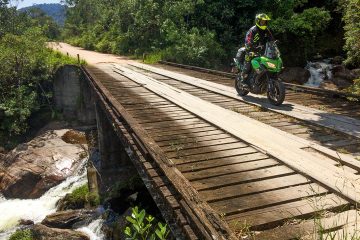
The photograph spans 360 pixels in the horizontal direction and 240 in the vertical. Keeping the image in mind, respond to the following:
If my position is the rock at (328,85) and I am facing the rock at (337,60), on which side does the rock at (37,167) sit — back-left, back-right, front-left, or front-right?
back-left

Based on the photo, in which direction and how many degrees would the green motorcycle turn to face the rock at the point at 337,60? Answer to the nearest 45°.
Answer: approximately 135° to its left

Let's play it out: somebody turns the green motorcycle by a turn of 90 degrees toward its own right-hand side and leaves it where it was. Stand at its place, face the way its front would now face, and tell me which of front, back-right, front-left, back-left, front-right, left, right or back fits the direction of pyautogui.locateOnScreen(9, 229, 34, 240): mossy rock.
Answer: front-right

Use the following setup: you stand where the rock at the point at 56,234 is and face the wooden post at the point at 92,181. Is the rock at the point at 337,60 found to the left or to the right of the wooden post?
right

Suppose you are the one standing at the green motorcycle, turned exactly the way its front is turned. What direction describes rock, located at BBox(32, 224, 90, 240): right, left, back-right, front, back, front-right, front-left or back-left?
back-right

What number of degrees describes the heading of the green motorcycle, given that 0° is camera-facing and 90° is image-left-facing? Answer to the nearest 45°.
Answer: approximately 315°

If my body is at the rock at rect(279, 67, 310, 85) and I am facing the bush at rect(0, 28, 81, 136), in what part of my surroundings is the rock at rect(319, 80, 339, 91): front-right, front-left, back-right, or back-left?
back-left

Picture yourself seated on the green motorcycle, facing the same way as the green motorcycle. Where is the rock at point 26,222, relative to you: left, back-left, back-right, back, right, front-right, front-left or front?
back-right

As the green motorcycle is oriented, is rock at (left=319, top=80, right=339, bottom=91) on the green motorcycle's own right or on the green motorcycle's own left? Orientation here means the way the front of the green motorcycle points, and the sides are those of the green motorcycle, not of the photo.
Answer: on the green motorcycle's own left
